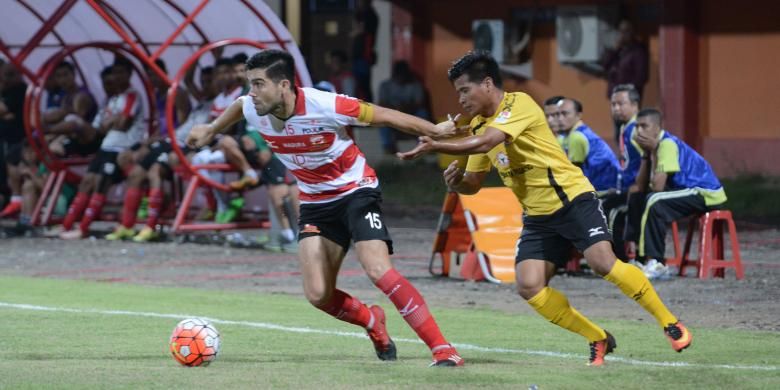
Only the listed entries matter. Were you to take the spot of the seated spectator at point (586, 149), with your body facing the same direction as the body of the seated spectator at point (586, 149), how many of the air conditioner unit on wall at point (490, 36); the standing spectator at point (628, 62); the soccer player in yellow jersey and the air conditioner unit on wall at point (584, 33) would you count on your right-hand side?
3

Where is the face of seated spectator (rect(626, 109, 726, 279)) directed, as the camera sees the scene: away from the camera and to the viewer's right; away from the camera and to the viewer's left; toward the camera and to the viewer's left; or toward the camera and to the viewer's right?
toward the camera and to the viewer's left

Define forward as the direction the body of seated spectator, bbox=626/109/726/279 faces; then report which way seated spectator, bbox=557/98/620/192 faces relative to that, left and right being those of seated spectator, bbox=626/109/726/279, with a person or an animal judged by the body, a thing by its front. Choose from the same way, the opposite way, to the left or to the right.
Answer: the same way

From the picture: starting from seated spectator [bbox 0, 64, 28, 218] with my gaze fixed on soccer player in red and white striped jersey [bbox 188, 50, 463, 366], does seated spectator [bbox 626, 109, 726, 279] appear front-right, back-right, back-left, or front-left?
front-left

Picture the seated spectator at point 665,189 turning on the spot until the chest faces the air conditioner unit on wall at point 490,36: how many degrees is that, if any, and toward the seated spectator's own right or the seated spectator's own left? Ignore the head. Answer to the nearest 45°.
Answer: approximately 90° to the seated spectator's own right

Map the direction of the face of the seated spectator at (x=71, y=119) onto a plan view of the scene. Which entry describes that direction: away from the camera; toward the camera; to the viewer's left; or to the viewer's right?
toward the camera

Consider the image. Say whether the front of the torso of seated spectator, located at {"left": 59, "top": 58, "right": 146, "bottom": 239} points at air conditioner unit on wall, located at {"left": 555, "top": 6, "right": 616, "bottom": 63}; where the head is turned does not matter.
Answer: no

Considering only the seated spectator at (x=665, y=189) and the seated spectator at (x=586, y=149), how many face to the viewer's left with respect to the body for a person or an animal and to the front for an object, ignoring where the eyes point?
2

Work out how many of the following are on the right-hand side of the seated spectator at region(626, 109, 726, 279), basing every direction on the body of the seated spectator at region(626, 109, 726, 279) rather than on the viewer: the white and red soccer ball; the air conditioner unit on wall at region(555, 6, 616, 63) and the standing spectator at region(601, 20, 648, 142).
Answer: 2

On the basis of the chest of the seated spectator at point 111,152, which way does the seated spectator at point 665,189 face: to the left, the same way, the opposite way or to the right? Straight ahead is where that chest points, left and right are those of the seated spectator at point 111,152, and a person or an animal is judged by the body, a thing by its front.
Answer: to the right

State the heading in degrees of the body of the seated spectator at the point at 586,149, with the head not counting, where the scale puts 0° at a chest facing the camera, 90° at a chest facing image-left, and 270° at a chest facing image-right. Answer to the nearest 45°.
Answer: approximately 90°

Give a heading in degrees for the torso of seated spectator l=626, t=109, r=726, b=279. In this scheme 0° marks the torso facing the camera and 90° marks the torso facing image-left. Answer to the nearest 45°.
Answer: approximately 90°

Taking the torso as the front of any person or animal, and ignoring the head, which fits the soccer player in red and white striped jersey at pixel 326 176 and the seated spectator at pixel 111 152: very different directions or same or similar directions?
same or similar directions

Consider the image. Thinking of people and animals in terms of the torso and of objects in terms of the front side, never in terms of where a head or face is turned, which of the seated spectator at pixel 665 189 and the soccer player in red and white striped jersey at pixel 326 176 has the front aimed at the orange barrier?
the seated spectator
